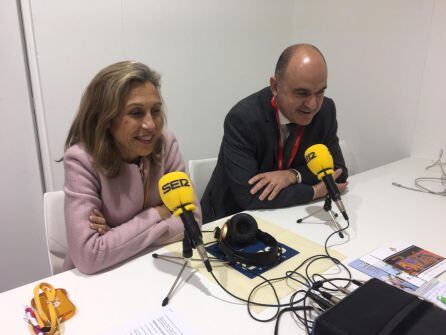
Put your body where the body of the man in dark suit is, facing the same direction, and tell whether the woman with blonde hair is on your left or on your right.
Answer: on your right

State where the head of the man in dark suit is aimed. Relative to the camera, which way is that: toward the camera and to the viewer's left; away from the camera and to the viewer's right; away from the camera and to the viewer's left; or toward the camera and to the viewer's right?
toward the camera and to the viewer's right

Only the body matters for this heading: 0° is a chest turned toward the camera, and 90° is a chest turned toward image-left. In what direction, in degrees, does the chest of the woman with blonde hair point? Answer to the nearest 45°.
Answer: approximately 315°

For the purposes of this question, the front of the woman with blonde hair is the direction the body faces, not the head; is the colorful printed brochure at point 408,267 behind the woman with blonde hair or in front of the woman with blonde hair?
in front

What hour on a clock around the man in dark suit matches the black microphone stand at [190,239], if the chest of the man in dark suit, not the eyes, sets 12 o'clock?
The black microphone stand is roughly at 2 o'clock from the man in dark suit.
